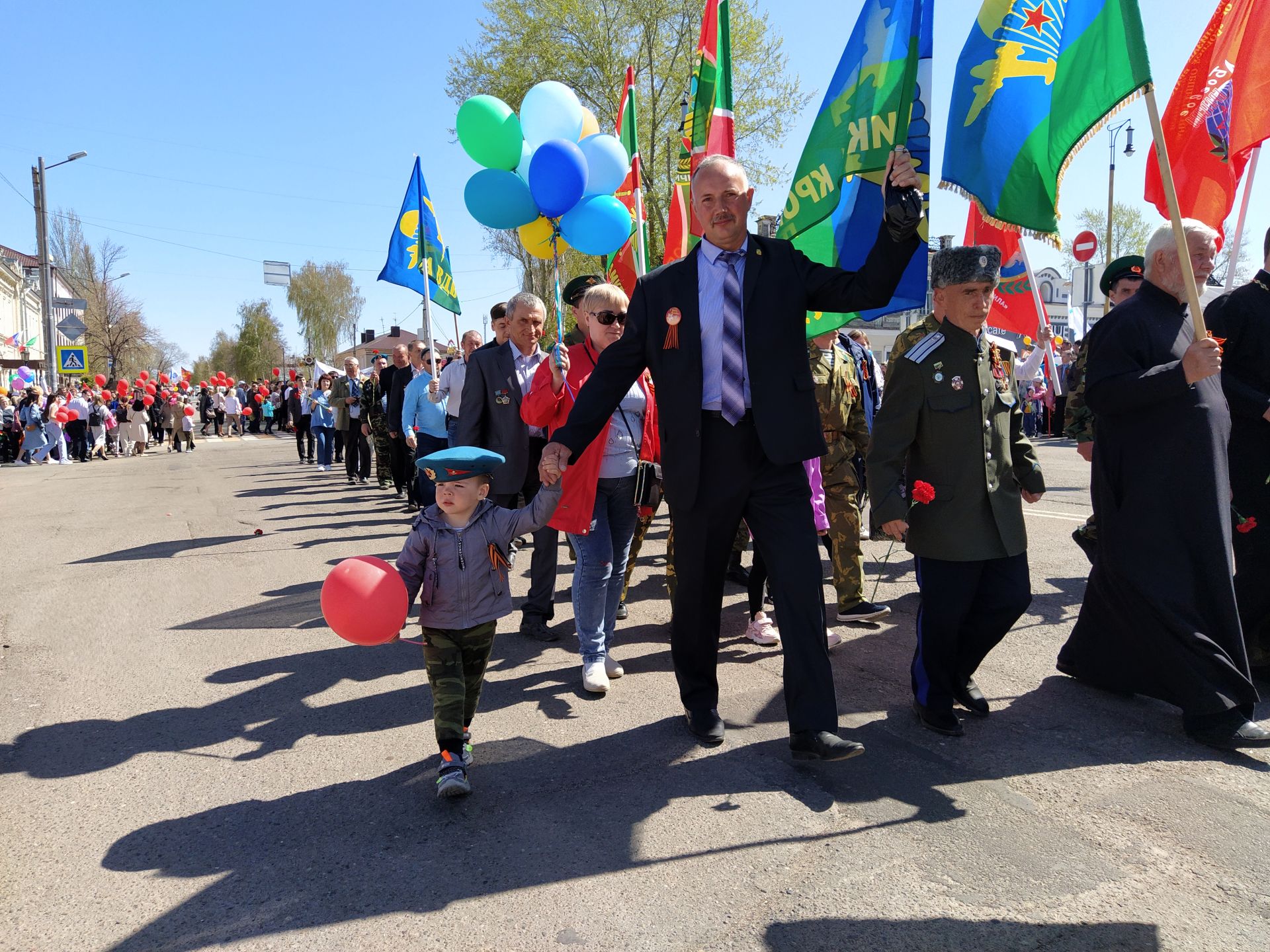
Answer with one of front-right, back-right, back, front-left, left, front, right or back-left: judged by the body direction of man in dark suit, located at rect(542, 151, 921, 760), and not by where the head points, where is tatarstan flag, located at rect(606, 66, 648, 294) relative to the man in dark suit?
back

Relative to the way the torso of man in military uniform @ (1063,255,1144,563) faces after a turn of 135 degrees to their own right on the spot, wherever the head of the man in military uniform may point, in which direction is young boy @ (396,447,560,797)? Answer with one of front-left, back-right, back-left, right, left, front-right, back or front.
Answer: front-left

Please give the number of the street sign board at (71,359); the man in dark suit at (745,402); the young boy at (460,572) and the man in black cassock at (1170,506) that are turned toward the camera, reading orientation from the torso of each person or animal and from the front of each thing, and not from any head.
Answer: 3

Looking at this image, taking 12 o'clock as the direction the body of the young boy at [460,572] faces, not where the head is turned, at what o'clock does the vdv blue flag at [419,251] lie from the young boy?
The vdv blue flag is roughly at 6 o'clock from the young boy.
